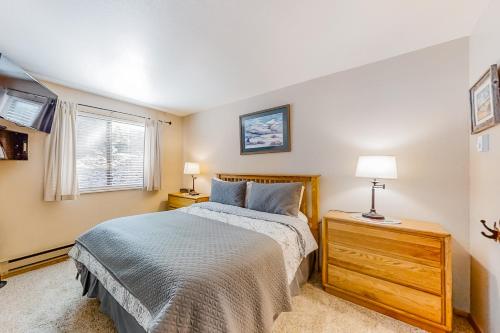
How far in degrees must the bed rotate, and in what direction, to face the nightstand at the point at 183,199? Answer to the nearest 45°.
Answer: approximately 135° to its right

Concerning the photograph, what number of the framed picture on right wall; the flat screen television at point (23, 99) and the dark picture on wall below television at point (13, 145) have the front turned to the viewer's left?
1

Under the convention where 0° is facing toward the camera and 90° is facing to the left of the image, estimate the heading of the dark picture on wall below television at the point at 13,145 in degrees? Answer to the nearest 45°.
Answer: approximately 315°

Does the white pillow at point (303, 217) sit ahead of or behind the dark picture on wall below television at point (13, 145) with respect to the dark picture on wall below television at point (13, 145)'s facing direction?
ahead

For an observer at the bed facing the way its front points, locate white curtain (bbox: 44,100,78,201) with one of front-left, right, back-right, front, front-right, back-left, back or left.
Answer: right

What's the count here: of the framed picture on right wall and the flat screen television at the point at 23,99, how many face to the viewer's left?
1

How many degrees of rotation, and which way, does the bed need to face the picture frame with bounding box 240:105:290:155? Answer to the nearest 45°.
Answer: approximately 180°

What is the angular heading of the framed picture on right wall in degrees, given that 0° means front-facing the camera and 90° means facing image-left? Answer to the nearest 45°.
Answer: approximately 90°

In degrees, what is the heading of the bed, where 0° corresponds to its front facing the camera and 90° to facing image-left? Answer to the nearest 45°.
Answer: approximately 45°

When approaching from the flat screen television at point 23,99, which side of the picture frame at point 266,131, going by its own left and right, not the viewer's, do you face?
front

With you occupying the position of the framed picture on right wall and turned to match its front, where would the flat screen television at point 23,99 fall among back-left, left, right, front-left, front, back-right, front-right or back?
front-left

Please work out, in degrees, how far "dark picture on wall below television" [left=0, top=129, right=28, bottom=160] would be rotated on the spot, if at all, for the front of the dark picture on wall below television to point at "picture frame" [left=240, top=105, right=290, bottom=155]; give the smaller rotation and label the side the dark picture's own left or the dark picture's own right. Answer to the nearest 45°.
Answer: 0° — it already faces it
